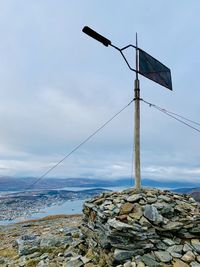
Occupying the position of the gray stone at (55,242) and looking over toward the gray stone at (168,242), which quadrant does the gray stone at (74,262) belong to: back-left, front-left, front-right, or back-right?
front-right

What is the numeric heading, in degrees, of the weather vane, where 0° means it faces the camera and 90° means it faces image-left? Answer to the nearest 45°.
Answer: approximately 45°
